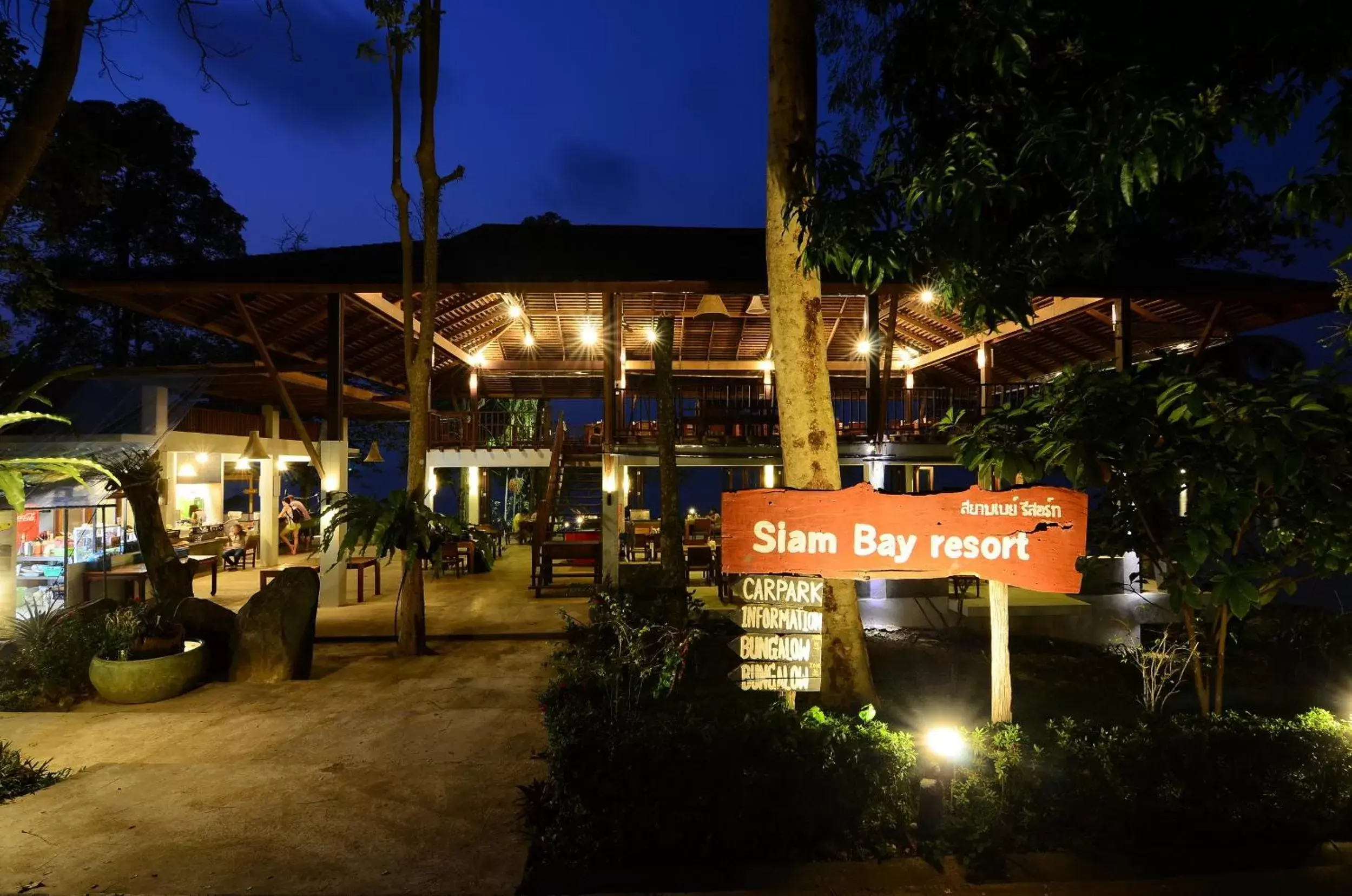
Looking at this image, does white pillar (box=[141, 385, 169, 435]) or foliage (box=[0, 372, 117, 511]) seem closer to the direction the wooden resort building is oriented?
the foliage

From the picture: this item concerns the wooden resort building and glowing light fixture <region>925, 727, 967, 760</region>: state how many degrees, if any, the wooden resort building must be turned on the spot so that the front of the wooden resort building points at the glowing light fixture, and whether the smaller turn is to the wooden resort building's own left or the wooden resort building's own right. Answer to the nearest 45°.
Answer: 0° — it already faces it

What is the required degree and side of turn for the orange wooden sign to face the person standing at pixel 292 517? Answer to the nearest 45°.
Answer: approximately 135° to its right

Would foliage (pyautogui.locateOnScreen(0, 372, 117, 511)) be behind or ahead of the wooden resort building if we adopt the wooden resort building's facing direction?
ahead

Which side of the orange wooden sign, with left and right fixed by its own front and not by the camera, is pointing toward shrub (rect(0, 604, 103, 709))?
right

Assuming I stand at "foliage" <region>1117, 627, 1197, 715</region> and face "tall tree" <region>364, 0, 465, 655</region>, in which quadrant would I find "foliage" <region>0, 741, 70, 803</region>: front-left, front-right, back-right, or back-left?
front-left

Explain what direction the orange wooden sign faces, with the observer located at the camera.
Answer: facing the viewer

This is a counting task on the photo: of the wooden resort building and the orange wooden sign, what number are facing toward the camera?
2

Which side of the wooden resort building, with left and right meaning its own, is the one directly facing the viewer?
front
